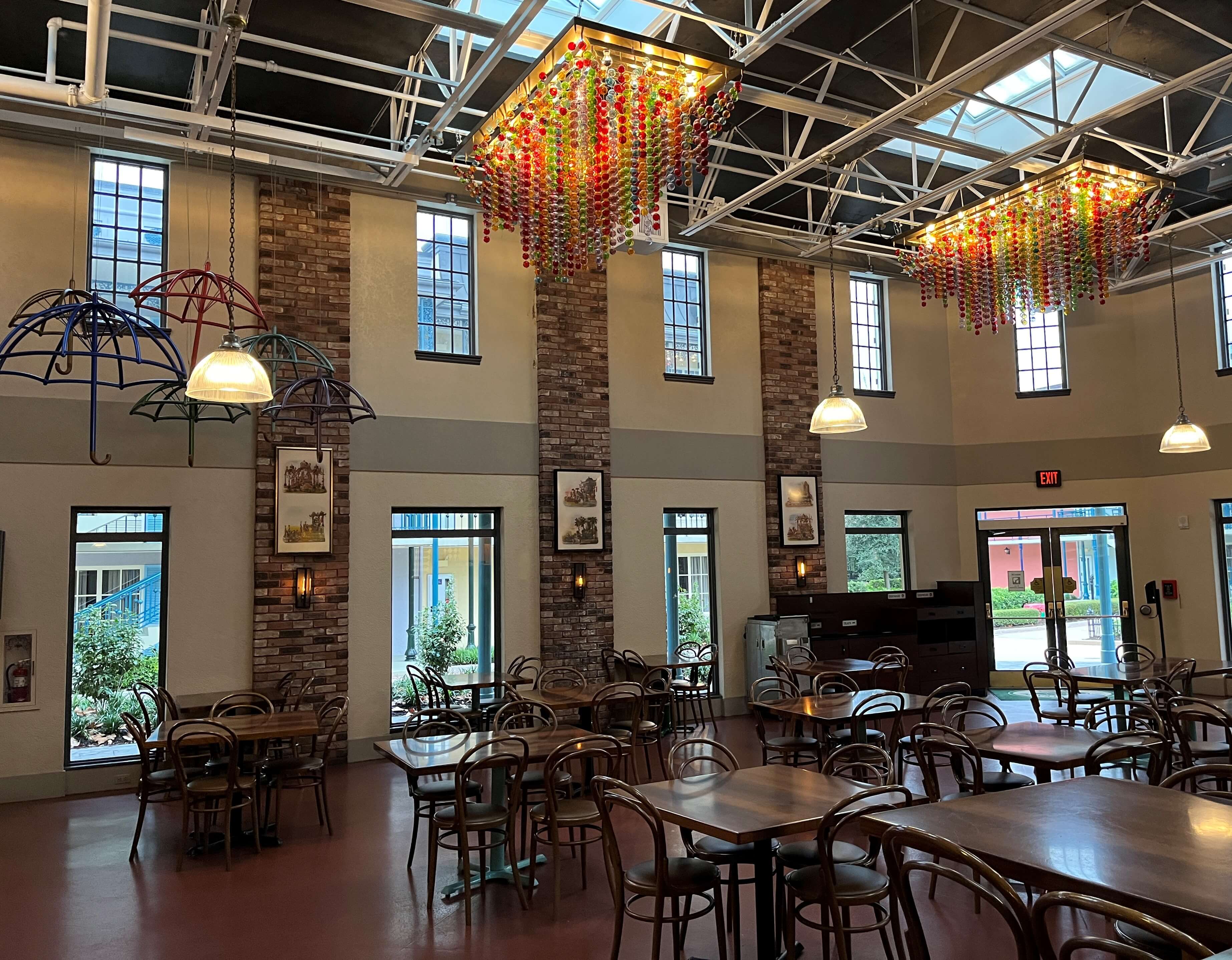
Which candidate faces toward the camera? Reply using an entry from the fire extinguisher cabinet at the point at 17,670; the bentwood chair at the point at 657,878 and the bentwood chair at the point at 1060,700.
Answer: the fire extinguisher cabinet

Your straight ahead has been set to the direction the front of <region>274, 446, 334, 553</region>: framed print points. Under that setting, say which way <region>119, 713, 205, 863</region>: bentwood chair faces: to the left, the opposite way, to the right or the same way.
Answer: to the left

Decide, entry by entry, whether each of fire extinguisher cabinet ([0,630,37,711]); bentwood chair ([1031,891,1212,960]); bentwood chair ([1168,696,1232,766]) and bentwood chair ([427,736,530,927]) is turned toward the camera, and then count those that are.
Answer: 1

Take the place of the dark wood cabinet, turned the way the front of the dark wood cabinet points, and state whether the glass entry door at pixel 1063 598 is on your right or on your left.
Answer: on your left

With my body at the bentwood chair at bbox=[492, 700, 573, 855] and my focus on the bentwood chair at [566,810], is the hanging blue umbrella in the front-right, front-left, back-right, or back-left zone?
back-right

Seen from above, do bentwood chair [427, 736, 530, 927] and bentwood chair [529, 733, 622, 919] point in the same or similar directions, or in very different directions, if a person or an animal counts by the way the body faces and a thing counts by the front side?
same or similar directions

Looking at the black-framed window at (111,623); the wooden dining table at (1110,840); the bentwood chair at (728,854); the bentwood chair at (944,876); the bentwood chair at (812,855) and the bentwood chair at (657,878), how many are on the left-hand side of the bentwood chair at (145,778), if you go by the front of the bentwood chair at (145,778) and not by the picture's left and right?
1

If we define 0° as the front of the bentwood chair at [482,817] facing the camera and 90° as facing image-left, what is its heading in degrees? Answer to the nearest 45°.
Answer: approximately 135°

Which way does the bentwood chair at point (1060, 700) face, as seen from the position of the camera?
facing away from the viewer and to the right of the viewer

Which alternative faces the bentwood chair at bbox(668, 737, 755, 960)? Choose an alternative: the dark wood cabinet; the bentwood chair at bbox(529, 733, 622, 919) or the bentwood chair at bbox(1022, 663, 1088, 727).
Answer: the dark wood cabinet

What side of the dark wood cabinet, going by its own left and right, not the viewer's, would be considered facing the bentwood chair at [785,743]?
front

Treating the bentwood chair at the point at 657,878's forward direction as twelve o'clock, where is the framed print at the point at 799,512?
The framed print is roughly at 11 o'clock from the bentwood chair.

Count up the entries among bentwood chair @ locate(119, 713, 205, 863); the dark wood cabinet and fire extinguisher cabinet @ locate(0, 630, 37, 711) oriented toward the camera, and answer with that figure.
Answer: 2

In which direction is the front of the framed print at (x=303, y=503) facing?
toward the camera

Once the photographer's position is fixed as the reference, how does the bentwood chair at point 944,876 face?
facing away from the viewer and to the right of the viewer

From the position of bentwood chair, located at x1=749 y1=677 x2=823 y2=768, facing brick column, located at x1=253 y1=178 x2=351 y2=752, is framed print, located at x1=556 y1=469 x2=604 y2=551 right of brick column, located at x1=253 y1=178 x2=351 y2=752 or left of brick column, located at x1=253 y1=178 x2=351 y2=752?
right

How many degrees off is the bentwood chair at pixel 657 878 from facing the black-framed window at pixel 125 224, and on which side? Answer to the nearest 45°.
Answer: approximately 90° to its left

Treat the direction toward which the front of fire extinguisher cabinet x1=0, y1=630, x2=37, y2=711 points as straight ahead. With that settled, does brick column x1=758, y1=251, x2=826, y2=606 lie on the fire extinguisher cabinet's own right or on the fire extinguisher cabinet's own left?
on the fire extinguisher cabinet's own left

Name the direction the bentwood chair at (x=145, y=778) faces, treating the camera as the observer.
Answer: facing to the right of the viewer

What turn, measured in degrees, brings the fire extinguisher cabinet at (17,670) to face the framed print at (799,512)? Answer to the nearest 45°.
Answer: approximately 90° to its left
